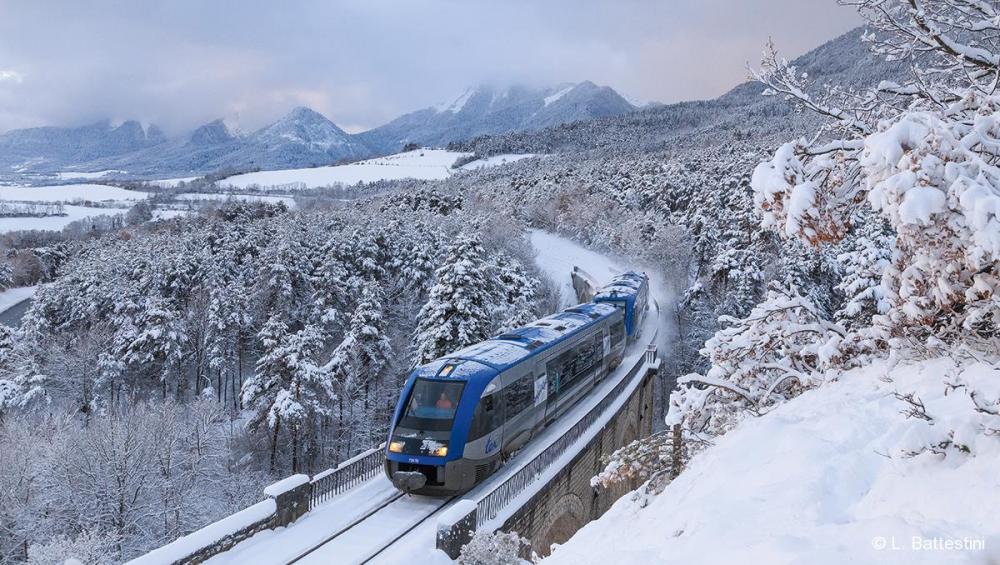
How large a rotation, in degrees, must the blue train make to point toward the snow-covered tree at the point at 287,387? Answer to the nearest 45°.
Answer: approximately 90° to its right

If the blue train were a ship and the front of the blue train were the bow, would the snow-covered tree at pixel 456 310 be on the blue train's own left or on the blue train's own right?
on the blue train's own right

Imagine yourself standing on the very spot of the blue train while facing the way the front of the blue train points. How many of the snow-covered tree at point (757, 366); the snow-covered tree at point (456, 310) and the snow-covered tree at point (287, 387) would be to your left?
1

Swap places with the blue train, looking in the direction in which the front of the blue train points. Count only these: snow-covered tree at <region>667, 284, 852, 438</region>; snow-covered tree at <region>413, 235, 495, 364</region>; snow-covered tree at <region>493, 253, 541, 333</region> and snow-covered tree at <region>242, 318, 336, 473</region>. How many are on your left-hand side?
1

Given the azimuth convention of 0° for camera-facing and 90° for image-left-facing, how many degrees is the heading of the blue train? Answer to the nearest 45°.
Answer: approximately 45°
